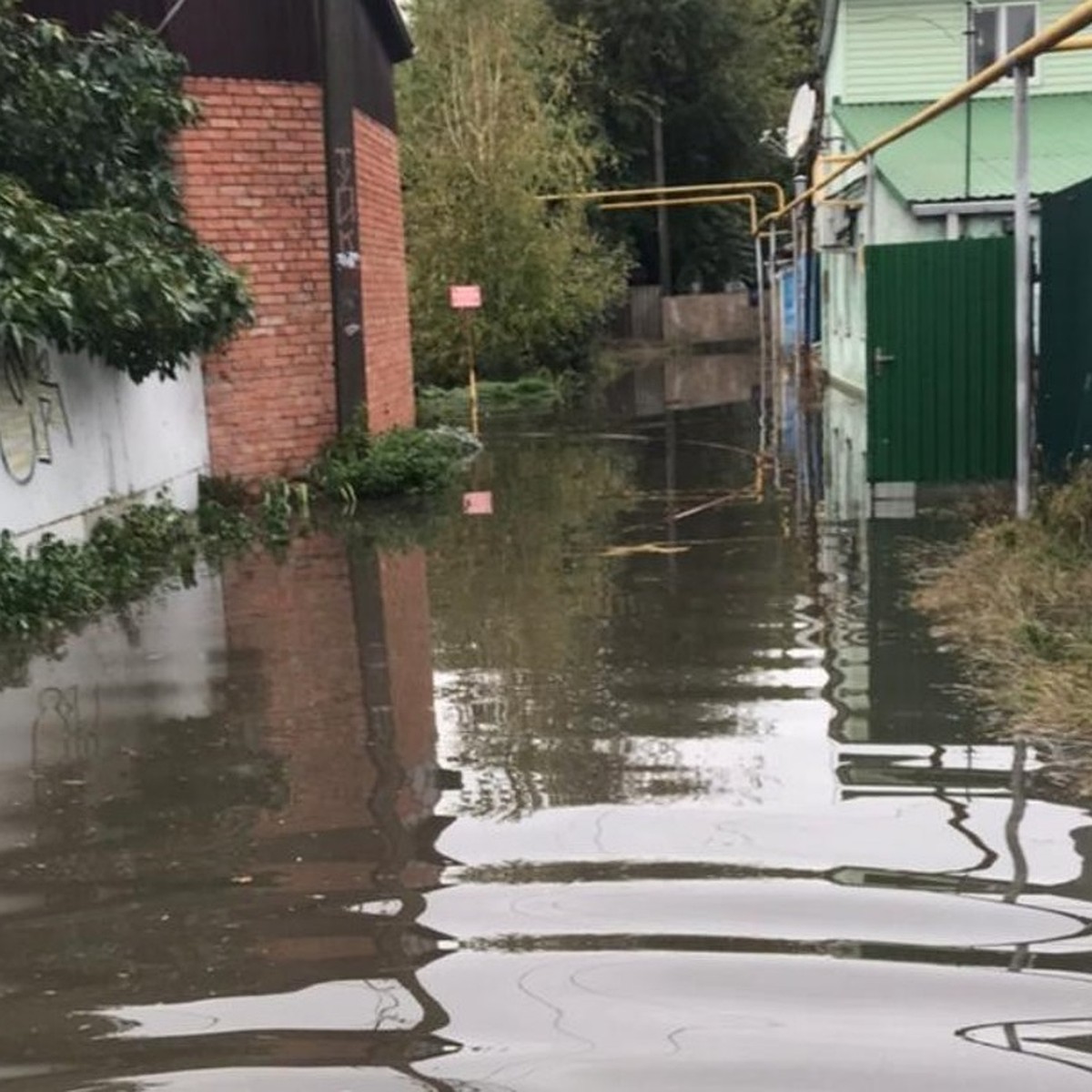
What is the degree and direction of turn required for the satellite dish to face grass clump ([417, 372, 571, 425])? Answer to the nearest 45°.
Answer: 0° — it already faces it

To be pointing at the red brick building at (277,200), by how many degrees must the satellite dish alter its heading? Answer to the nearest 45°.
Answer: approximately 90° to its left

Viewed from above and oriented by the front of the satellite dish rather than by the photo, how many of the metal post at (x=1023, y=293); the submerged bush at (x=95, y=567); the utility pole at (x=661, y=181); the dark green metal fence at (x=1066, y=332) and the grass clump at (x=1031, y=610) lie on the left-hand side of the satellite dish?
4

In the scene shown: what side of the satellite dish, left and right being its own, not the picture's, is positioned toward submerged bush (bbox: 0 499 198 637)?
left

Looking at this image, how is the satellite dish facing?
to the viewer's left

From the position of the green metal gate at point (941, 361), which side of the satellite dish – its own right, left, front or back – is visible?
left

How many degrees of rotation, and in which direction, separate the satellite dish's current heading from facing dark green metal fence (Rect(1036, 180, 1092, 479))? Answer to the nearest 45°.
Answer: approximately 90° to its left

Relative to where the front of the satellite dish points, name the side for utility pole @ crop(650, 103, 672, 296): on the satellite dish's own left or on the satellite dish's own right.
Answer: on the satellite dish's own right
